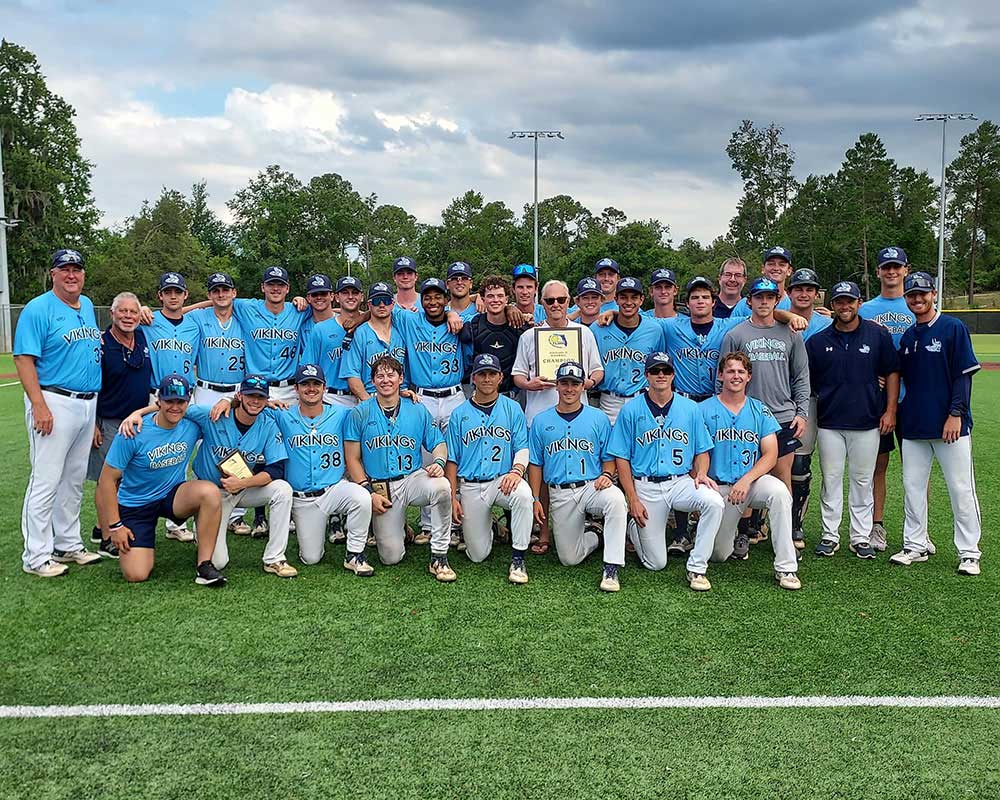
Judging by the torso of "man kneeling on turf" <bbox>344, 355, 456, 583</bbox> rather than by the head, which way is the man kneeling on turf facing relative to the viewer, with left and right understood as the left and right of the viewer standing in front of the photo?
facing the viewer

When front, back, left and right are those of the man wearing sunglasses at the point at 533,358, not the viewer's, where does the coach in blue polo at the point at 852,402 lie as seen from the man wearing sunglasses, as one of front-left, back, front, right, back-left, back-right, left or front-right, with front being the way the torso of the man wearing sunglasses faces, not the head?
left

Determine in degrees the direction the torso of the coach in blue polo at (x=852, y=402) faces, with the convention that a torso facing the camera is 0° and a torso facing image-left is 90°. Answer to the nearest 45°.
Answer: approximately 0°

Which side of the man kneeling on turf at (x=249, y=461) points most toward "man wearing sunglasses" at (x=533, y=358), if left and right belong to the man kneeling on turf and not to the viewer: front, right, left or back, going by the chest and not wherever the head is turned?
left

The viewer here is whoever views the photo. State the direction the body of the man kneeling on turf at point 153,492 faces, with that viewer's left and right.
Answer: facing the viewer and to the right of the viewer

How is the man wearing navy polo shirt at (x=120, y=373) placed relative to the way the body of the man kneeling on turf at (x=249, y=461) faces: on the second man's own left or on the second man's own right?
on the second man's own right

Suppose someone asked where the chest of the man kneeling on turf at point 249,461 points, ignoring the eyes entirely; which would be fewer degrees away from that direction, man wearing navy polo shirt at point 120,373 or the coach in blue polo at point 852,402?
the coach in blue polo

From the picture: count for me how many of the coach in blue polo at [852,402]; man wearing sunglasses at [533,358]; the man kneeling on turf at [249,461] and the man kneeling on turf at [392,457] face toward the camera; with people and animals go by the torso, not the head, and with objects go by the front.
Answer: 4

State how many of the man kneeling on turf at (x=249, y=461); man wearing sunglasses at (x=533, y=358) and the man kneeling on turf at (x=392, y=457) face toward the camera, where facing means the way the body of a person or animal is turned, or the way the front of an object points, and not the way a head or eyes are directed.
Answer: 3

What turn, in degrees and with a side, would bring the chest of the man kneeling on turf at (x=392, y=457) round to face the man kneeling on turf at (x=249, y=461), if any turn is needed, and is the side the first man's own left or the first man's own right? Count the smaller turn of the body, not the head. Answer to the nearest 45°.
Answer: approximately 90° to the first man's own right
